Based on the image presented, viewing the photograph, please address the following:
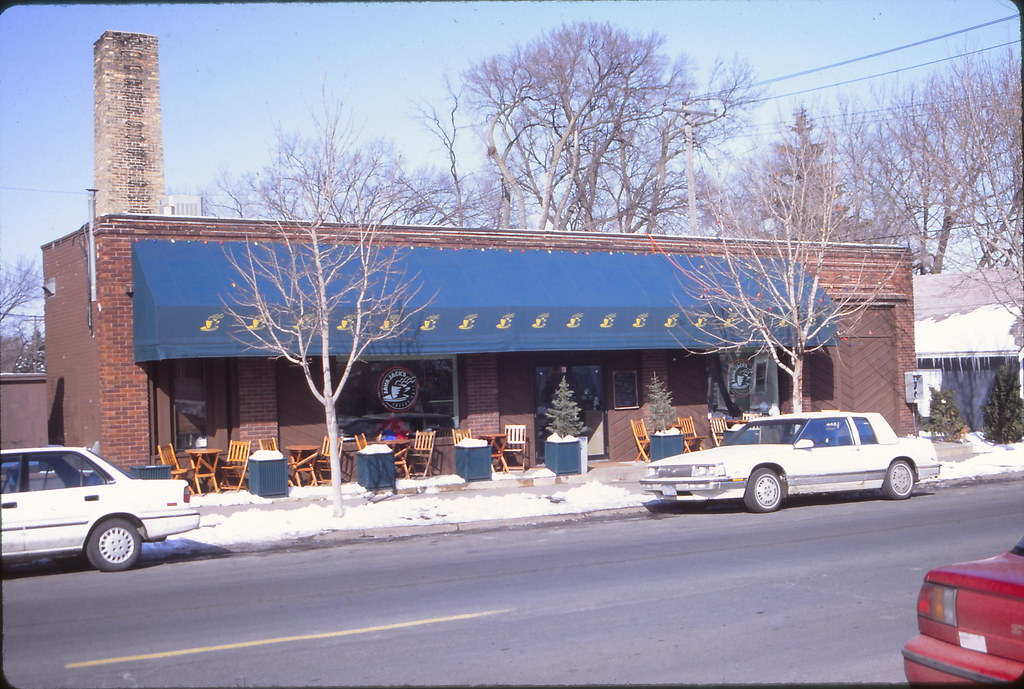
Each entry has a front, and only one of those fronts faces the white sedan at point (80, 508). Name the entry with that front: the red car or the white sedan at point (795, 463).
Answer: the white sedan at point (795, 463)

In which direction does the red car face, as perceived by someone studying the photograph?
facing away from the viewer and to the right of the viewer

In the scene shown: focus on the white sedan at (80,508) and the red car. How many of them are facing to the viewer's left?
1

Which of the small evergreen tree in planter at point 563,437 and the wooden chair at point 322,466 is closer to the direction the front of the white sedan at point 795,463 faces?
the wooden chair

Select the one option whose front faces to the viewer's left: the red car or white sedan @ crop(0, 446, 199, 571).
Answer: the white sedan

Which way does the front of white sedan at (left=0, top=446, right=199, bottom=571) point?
to the viewer's left

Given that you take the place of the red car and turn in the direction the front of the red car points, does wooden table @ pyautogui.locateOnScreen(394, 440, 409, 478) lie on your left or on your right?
on your left

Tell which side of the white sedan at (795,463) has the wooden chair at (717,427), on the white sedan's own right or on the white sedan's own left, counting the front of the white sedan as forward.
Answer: on the white sedan's own right

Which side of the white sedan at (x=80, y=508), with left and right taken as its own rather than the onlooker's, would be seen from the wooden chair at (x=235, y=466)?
right

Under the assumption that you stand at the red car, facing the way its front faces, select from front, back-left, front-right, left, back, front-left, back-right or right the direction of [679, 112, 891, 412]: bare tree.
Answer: front-left

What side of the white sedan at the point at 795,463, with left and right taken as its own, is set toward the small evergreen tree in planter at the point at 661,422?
right
